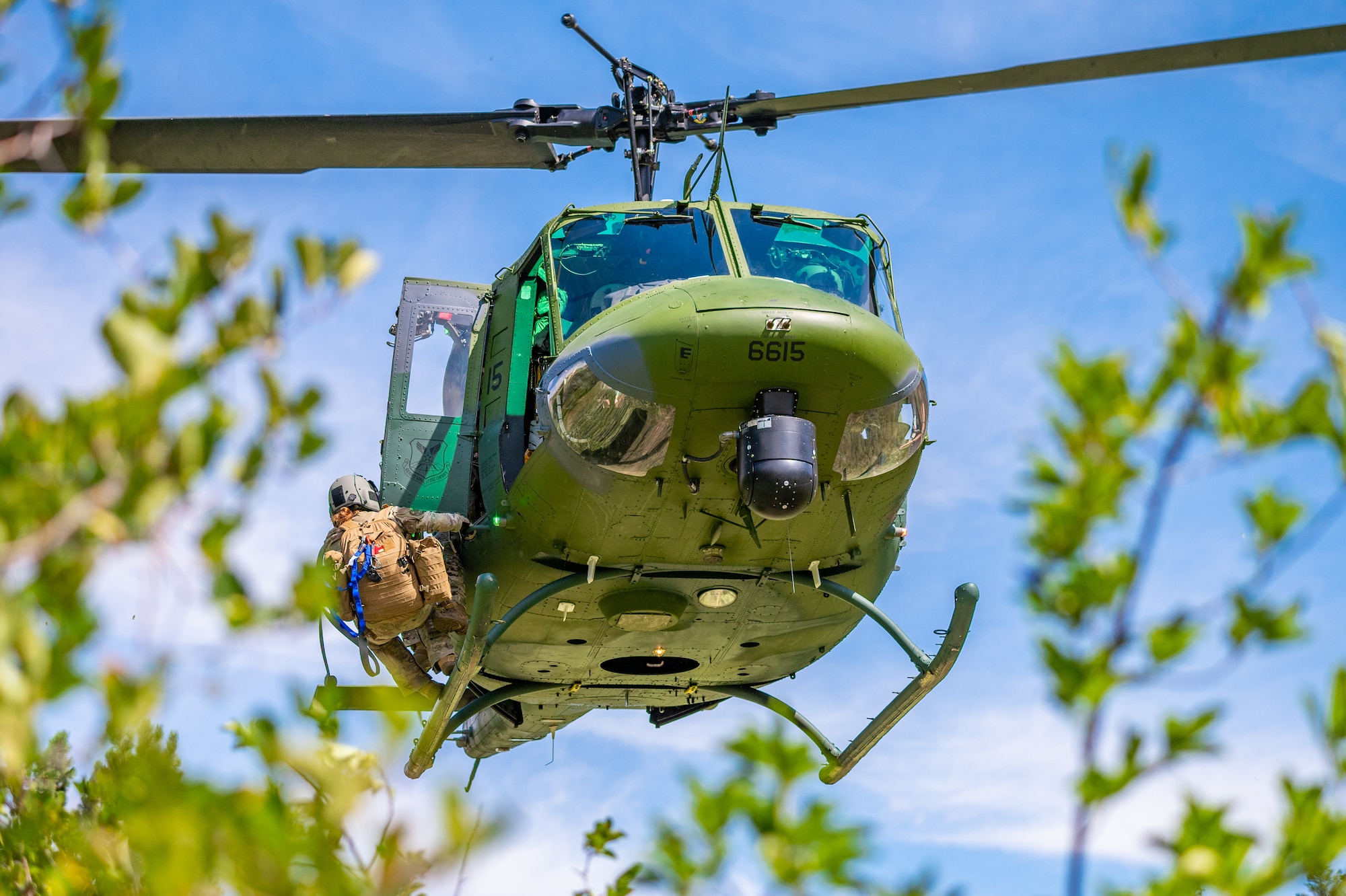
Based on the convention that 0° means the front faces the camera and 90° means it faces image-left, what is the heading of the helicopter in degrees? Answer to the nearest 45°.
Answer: approximately 0°
